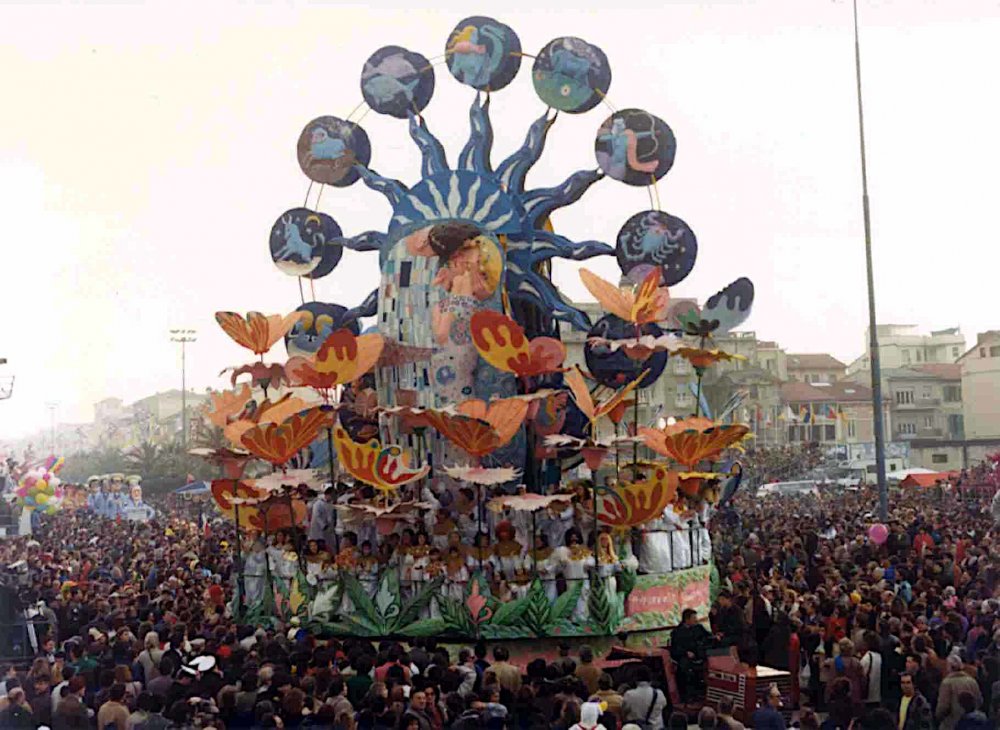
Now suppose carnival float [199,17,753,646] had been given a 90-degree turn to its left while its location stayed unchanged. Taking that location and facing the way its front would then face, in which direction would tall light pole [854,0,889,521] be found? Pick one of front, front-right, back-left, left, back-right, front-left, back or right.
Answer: front-left

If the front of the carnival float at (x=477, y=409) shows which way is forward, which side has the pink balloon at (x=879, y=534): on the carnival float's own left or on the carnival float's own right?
on the carnival float's own left

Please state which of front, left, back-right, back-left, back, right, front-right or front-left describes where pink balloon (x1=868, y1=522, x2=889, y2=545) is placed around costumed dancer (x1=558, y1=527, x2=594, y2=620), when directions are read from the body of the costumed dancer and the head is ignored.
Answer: back-left

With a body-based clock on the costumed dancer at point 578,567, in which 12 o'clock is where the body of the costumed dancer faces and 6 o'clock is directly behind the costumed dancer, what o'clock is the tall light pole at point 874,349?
The tall light pole is roughly at 7 o'clock from the costumed dancer.

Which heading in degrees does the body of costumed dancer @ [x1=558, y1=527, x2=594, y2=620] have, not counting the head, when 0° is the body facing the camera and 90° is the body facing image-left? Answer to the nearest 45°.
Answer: approximately 0°

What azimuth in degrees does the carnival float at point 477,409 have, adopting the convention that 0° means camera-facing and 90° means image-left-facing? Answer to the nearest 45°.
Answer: approximately 0°
